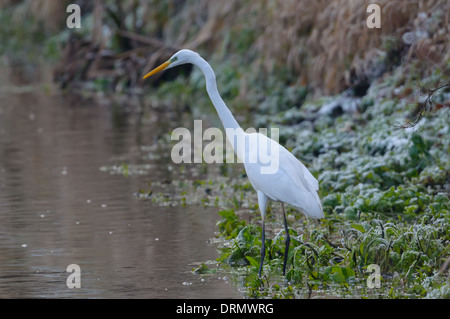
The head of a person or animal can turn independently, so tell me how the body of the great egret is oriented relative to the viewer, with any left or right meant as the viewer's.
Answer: facing to the left of the viewer
